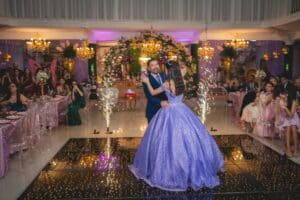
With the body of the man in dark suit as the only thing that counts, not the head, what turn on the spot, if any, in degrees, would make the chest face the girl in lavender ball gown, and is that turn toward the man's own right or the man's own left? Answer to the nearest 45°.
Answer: approximately 45° to the man's own right

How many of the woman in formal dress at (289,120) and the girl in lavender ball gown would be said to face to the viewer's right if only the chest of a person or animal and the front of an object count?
0

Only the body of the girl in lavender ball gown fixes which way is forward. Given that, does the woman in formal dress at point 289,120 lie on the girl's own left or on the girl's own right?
on the girl's own right

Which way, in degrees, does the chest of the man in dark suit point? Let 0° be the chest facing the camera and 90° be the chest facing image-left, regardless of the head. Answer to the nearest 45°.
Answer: approximately 315°

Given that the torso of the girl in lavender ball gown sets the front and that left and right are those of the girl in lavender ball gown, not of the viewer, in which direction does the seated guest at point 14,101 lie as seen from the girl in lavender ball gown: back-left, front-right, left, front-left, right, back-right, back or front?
front

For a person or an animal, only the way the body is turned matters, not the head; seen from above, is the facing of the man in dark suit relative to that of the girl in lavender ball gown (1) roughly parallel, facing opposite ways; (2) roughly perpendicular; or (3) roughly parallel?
roughly parallel, facing opposite ways

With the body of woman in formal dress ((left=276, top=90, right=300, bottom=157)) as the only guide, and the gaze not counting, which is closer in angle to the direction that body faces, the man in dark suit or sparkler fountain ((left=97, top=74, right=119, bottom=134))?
the man in dark suit

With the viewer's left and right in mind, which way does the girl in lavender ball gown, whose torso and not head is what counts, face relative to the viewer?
facing away from the viewer and to the left of the viewer

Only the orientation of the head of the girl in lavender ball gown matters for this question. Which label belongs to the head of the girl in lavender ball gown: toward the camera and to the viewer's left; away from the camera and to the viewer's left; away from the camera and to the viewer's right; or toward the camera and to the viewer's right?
away from the camera and to the viewer's left

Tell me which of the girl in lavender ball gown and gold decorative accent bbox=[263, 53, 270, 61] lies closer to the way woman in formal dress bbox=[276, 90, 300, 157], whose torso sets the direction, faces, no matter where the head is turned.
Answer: the girl in lavender ball gown

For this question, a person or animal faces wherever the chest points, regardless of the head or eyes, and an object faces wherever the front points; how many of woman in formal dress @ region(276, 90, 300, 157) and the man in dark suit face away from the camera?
0

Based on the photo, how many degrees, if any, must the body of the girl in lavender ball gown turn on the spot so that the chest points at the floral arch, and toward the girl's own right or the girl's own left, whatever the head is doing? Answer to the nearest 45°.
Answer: approximately 45° to the girl's own right

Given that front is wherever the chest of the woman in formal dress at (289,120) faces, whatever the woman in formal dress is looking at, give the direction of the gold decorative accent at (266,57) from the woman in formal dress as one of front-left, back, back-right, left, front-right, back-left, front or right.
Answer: back-right

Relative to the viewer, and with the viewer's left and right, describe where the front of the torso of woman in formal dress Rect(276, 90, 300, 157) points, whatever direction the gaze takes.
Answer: facing the viewer and to the left of the viewer
